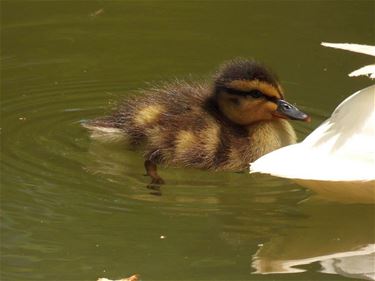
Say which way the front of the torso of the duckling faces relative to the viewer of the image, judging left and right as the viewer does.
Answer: facing to the right of the viewer
